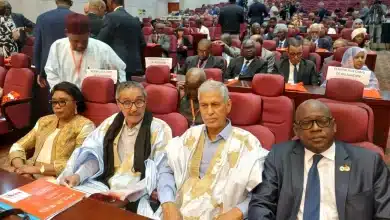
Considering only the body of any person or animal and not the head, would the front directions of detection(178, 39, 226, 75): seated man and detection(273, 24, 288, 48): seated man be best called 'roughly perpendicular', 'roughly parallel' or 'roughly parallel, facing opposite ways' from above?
roughly parallel

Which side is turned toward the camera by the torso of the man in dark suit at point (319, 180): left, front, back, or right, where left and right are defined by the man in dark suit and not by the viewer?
front

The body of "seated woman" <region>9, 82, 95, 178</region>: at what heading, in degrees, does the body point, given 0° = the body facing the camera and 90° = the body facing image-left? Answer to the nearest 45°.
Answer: approximately 45°

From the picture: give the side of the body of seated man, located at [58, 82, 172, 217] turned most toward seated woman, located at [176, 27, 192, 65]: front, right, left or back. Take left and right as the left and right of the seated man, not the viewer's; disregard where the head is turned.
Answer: back

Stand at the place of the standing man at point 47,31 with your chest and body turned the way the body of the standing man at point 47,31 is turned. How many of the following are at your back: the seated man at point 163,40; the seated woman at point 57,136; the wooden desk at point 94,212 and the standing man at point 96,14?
2

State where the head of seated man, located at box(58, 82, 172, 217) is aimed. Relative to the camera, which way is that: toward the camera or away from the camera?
toward the camera

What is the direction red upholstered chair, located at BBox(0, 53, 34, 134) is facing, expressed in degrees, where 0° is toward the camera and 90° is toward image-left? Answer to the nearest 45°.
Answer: approximately 45°

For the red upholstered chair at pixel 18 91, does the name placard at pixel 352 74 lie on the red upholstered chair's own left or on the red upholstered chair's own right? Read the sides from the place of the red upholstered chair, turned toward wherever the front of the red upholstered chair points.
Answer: on the red upholstered chair's own left

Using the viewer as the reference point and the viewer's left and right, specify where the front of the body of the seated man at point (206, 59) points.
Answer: facing the viewer

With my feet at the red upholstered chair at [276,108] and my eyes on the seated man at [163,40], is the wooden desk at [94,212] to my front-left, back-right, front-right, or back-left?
back-left

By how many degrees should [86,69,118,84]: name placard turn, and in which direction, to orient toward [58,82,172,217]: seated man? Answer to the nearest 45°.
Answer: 0° — it already faces them

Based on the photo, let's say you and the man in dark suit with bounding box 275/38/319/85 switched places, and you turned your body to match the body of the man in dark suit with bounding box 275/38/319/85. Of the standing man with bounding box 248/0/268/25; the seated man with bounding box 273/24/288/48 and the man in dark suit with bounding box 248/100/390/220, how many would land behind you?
2
